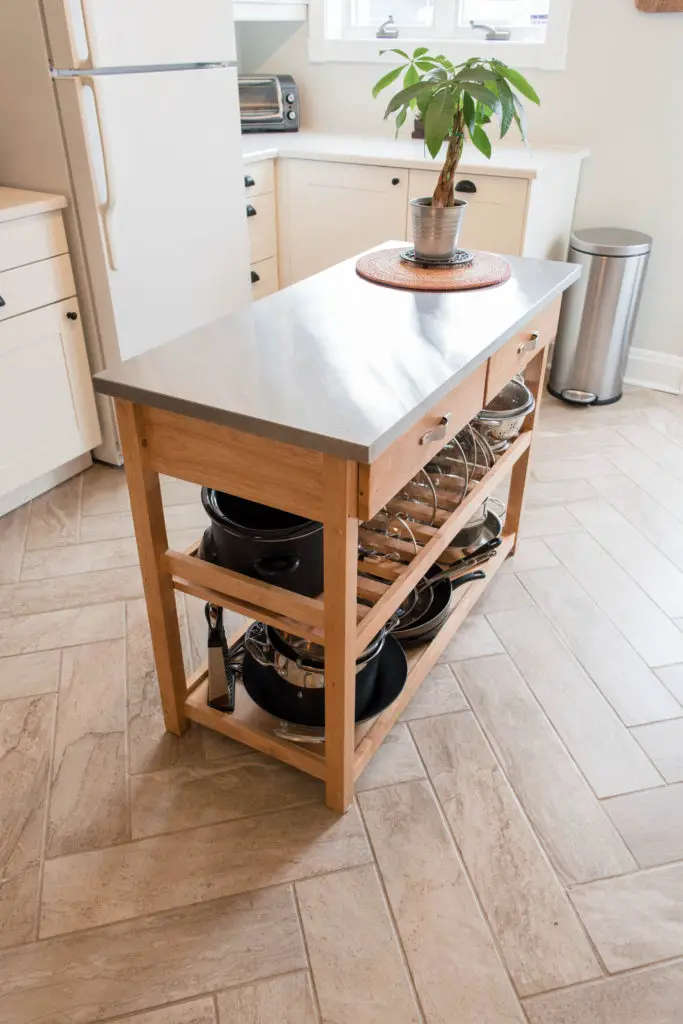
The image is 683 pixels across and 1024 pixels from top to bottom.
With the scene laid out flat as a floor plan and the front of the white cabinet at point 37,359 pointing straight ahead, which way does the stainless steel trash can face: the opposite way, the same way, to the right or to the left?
to the right

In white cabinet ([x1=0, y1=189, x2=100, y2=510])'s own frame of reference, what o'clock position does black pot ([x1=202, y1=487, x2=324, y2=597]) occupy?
The black pot is roughly at 1 o'clock from the white cabinet.

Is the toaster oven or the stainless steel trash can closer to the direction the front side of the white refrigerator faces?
the stainless steel trash can

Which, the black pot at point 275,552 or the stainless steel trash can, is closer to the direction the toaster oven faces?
the black pot

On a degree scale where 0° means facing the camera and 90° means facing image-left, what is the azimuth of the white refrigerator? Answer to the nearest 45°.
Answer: approximately 315°

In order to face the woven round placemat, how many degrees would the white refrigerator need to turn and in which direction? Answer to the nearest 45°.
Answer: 0° — it already faces it

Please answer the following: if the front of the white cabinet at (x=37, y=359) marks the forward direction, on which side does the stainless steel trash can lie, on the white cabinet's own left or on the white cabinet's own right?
on the white cabinet's own left

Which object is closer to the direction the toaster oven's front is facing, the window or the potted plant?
the potted plant

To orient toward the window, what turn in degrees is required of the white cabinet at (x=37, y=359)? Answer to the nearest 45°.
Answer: approximately 90° to its left

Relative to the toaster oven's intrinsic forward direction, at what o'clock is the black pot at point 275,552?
The black pot is roughly at 12 o'clock from the toaster oven.

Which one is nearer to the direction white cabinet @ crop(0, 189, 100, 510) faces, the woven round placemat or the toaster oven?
the woven round placemat

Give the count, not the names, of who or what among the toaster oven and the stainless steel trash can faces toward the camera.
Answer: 2
